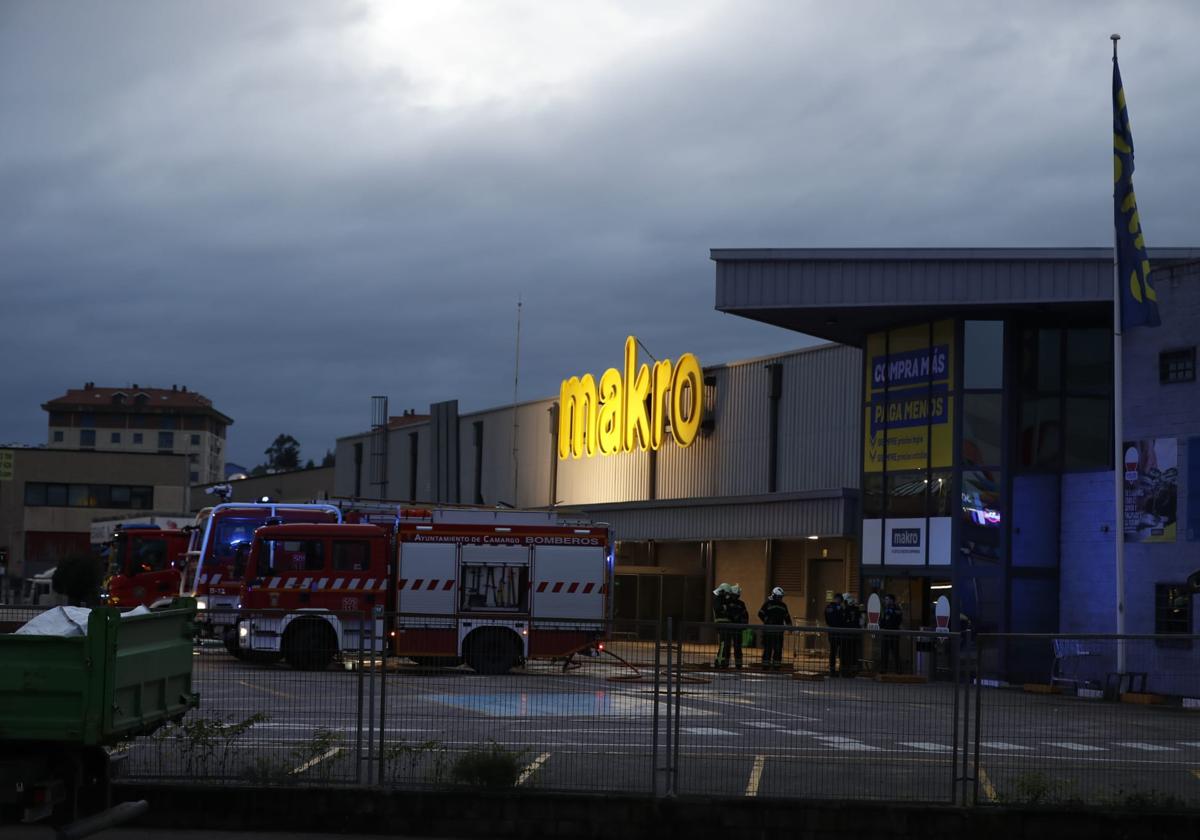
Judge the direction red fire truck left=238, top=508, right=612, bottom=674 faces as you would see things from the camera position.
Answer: facing to the left of the viewer

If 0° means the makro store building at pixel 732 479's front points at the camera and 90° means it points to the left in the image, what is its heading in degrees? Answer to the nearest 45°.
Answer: approximately 45°

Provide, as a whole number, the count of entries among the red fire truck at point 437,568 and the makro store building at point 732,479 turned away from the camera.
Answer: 0

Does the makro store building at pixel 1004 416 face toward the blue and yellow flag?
no

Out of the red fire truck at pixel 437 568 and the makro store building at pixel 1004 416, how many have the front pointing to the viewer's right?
0

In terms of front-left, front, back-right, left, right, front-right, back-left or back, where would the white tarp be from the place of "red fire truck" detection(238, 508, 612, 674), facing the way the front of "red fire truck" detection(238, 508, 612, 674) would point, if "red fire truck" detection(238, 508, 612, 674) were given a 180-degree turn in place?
right

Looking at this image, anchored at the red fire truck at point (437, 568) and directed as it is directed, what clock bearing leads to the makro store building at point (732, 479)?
The makro store building is roughly at 4 o'clock from the red fire truck.

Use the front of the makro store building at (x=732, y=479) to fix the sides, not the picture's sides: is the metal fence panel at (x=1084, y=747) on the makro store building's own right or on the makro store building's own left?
on the makro store building's own left

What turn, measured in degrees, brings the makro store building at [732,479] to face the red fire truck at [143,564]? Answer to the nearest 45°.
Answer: approximately 45° to its right

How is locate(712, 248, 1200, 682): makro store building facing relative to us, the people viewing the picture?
facing the viewer and to the left of the viewer

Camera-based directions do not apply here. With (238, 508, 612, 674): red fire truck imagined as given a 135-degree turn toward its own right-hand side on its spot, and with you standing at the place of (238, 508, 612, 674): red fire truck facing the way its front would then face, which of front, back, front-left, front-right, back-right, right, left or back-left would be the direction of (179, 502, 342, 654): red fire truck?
left

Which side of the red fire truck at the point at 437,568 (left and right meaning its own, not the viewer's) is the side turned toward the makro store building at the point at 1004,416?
back

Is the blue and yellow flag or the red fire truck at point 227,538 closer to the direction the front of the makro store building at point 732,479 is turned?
the red fire truck

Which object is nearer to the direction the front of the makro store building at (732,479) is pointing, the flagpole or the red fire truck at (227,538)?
the red fire truck
